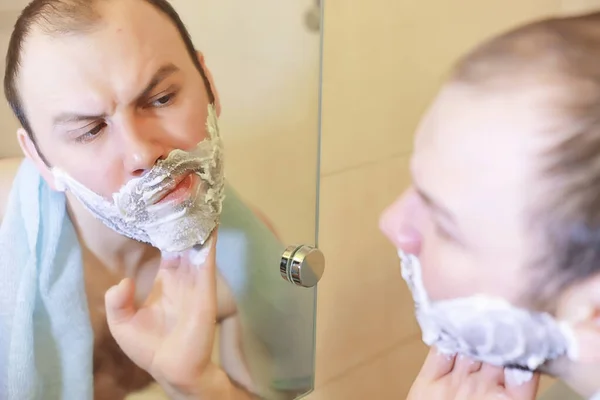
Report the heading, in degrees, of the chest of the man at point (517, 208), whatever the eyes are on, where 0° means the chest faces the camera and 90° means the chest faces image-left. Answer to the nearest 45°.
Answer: approximately 90°
